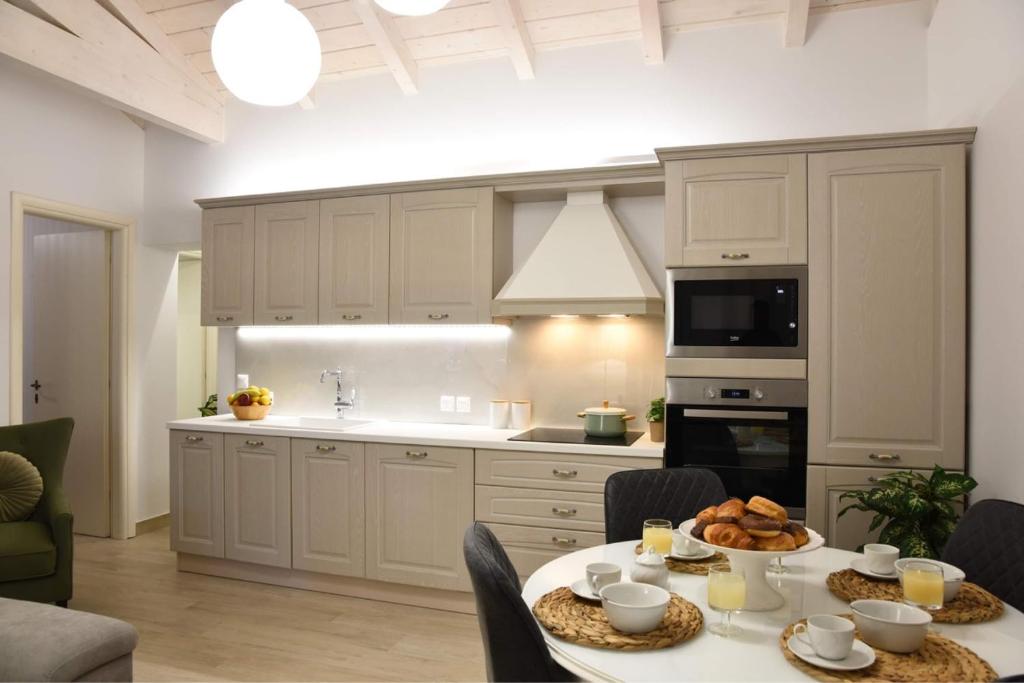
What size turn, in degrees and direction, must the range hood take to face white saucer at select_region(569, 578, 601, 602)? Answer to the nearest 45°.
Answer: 0° — it already faces it

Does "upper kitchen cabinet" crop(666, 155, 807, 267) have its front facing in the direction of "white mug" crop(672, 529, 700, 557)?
yes

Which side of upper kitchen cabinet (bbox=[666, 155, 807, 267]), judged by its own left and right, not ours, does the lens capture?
front

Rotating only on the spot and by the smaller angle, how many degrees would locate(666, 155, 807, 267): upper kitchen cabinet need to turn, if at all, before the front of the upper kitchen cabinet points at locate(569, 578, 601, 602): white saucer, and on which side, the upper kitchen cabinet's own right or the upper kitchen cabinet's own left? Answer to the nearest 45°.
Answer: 0° — it already faces it

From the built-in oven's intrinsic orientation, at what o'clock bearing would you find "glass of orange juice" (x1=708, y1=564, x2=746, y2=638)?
The glass of orange juice is roughly at 12 o'clock from the built-in oven.

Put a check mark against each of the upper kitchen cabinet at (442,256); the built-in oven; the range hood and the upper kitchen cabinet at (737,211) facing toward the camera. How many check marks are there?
4

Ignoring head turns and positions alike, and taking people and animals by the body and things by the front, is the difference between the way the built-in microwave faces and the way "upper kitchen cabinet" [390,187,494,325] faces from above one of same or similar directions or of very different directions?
same or similar directions

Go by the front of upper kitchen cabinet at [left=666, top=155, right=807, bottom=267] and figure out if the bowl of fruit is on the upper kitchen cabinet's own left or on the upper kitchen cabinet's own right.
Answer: on the upper kitchen cabinet's own right

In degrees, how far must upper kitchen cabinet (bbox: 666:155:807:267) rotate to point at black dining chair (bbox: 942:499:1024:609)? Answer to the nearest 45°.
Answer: approximately 45° to its left

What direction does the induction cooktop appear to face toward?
toward the camera

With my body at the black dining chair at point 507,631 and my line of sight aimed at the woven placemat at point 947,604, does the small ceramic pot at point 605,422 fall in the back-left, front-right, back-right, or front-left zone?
front-left
